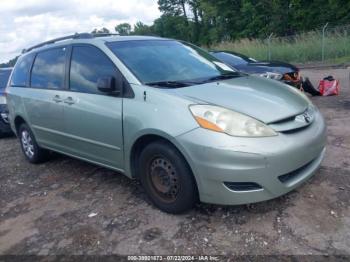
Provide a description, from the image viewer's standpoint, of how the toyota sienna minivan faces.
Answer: facing the viewer and to the right of the viewer

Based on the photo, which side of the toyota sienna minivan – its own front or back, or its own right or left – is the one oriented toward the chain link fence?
left
